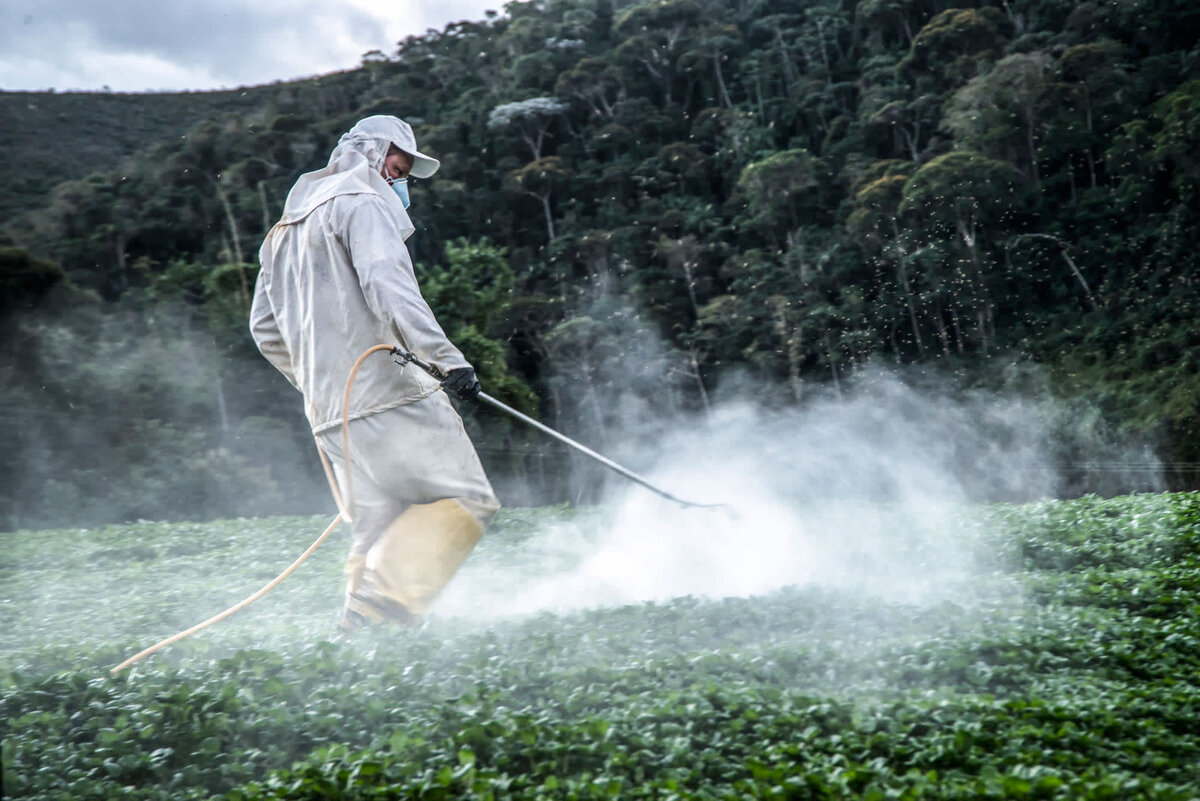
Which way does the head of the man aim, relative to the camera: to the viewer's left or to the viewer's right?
to the viewer's right

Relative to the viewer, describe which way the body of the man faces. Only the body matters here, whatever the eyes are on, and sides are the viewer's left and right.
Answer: facing away from the viewer and to the right of the viewer
